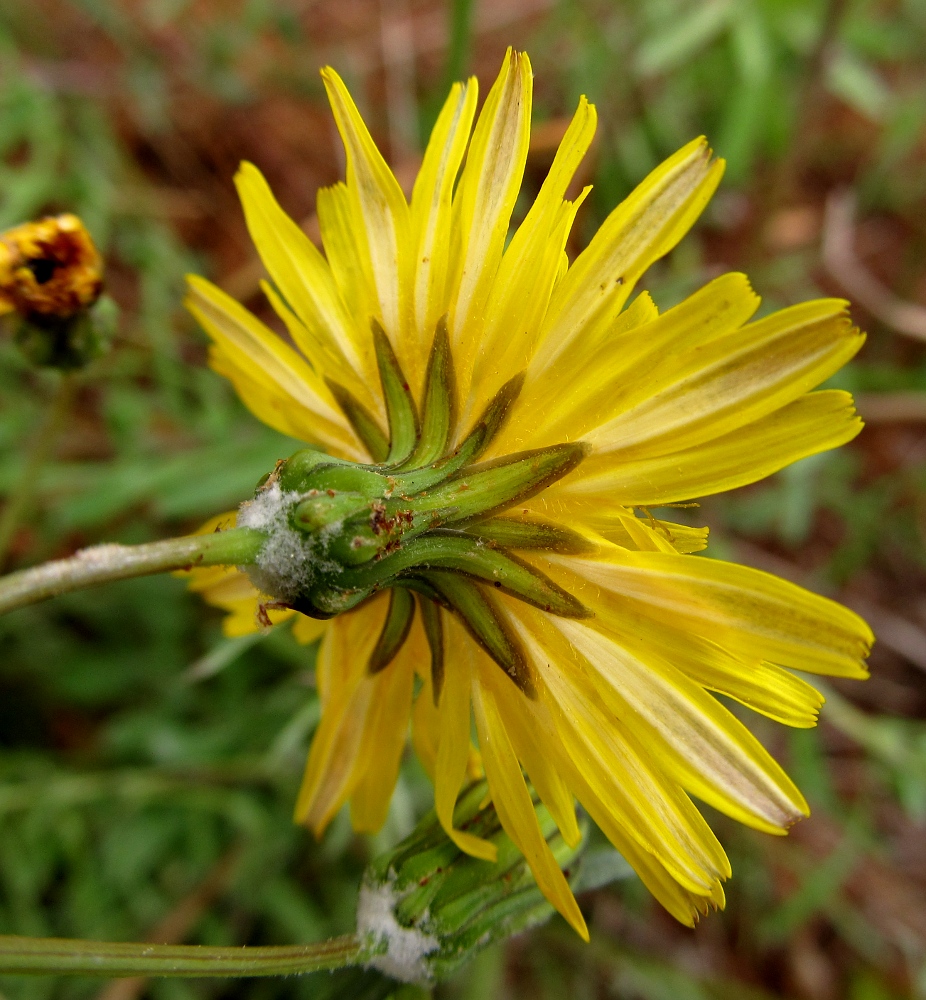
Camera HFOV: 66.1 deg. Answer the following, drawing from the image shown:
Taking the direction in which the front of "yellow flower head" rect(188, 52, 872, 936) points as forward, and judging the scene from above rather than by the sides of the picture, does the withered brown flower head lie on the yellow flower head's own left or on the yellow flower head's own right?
on the yellow flower head's own left

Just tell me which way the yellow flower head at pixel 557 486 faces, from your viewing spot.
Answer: facing away from the viewer and to the right of the viewer
